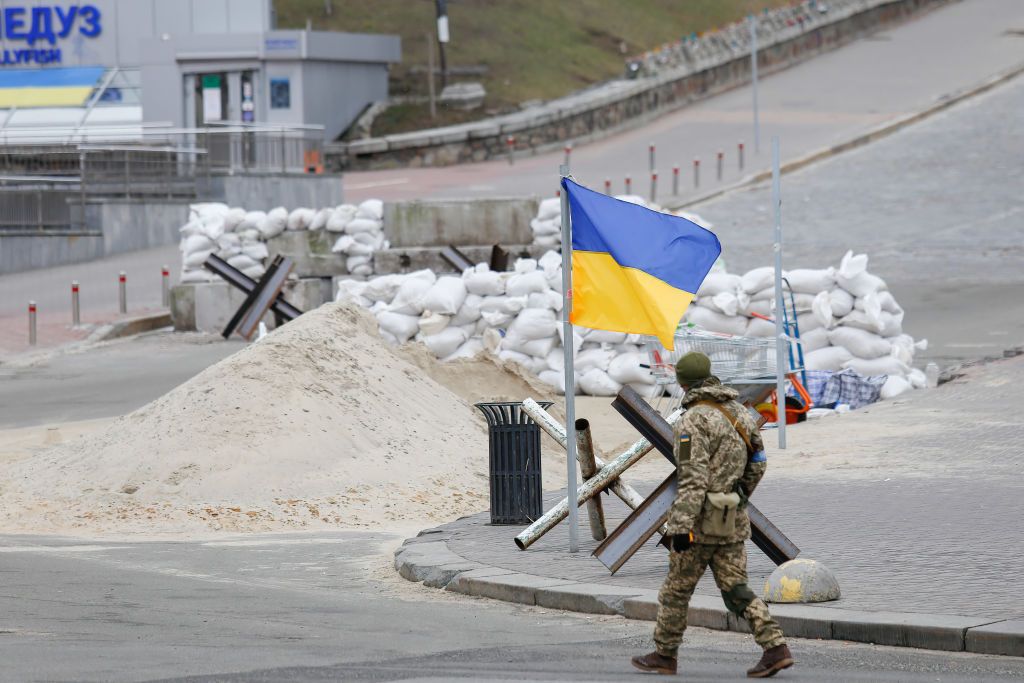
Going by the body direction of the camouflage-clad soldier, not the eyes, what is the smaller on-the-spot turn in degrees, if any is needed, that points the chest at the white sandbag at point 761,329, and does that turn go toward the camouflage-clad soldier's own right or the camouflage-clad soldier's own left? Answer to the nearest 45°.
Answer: approximately 45° to the camouflage-clad soldier's own right

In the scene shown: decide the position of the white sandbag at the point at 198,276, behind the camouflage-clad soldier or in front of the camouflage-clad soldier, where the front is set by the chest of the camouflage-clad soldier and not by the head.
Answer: in front

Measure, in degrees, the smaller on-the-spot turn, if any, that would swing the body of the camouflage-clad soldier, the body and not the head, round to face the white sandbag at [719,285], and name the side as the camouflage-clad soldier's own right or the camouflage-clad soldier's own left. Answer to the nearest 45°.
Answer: approximately 45° to the camouflage-clad soldier's own right

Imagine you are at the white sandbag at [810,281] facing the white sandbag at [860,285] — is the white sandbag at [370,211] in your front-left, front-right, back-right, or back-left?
back-left

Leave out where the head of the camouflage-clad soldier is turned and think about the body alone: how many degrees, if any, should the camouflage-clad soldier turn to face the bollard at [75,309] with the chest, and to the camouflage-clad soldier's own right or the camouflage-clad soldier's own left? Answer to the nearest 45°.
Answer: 0° — they already face it

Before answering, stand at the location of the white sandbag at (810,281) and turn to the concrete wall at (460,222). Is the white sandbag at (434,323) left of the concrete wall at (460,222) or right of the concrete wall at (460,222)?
left

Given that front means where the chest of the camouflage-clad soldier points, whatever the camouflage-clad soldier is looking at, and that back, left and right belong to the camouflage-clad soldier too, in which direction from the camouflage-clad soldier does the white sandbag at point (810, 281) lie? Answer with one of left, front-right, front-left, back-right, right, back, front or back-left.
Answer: front-right

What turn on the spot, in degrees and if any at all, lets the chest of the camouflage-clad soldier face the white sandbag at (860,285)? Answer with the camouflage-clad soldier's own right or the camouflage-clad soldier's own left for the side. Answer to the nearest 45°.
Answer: approximately 45° to the camouflage-clad soldier's own right

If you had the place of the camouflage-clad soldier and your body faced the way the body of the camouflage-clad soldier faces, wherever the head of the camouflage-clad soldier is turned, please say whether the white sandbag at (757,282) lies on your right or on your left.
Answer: on your right

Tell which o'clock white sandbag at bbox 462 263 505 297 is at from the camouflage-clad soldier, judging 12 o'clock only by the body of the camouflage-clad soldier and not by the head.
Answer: The white sandbag is roughly at 1 o'clock from the camouflage-clad soldier.

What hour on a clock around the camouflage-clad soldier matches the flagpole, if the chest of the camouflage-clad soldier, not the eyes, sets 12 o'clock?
The flagpole is roughly at 1 o'clock from the camouflage-clad soldier.

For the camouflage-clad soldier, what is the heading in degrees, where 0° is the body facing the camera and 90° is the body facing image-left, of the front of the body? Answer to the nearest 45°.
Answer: approximately 135°
